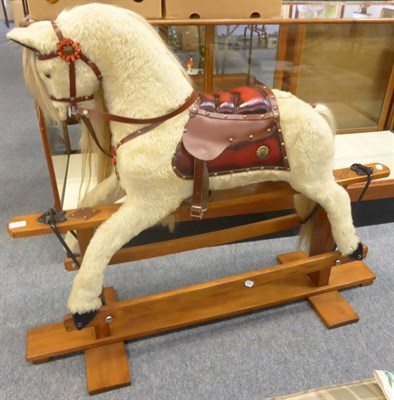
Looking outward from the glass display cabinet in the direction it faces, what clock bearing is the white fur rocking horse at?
The white fur rocking horse is roughly at 1 o'clock from the glass display cabinet.

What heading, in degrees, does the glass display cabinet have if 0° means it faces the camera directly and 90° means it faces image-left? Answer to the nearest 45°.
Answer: approximately 0°
